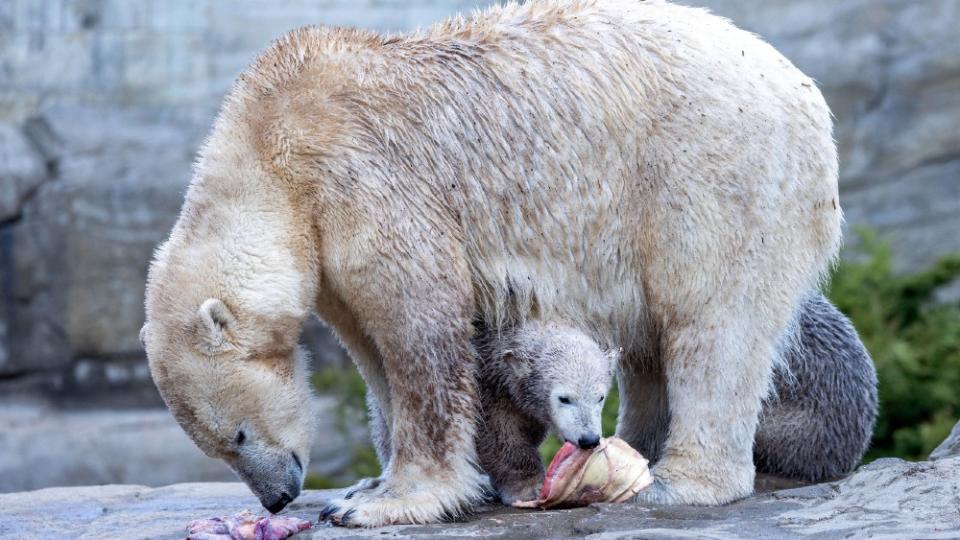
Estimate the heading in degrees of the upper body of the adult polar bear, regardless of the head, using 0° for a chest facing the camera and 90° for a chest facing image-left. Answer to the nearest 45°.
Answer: approximately 90°

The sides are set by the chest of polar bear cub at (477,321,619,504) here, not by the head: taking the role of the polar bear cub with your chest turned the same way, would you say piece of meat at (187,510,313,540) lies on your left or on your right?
on your right

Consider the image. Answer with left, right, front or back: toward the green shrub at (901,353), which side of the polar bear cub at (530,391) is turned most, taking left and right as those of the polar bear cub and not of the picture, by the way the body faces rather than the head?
left

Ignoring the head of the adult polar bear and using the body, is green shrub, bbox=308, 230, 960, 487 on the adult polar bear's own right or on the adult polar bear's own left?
on the adult polar bear's own right
